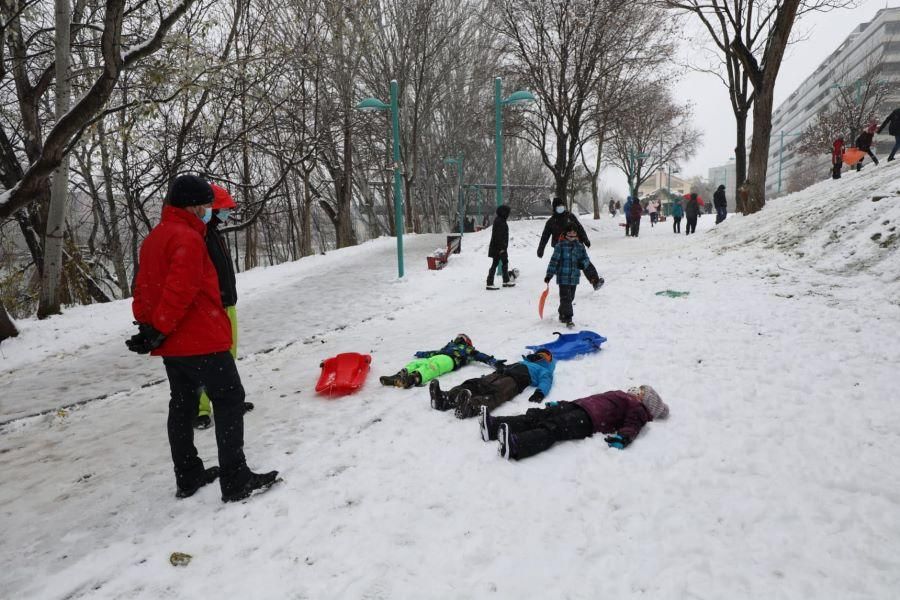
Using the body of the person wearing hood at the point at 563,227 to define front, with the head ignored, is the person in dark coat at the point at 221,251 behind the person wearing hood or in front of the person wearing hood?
in front

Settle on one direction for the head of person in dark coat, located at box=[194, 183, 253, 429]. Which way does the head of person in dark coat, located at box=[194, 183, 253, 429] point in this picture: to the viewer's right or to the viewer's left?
to the viewer's right

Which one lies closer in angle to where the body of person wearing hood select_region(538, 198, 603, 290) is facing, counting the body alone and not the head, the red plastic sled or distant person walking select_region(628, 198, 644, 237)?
the red plastic sled

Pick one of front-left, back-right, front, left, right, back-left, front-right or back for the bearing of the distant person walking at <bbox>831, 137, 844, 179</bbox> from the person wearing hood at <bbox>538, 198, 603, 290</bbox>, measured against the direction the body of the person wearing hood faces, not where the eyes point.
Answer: back-left

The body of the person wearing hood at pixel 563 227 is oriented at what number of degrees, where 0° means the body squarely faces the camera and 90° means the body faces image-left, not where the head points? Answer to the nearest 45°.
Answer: approximately 0°

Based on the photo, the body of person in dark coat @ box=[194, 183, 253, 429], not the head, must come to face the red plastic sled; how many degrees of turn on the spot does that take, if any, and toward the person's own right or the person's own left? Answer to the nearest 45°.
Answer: approximately 45° to the person's own left

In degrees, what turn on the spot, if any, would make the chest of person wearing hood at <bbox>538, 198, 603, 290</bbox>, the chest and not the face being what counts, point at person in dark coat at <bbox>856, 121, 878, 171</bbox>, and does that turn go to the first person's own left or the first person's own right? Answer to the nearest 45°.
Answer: approximately 135° to the first person's own left

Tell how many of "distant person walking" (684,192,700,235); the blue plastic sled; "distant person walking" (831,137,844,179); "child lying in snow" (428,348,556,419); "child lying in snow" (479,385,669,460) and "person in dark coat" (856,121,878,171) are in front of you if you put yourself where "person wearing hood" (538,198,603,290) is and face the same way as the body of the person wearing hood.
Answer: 3

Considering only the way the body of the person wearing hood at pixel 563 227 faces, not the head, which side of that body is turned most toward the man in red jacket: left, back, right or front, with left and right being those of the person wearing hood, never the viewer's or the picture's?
front

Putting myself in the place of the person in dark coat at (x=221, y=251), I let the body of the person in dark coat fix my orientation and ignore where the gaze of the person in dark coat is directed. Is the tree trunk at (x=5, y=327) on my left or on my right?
on my left

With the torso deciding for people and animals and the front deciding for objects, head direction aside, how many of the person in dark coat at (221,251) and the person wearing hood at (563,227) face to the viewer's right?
1

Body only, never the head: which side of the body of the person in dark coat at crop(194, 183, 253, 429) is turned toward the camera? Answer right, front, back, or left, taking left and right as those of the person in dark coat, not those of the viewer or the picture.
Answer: right
